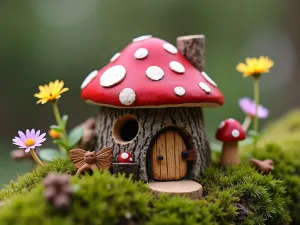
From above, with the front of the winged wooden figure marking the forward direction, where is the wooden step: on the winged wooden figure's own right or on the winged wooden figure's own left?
on the winged wooden figure's own left

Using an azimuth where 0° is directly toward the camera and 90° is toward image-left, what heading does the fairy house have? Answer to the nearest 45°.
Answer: approximately 0°

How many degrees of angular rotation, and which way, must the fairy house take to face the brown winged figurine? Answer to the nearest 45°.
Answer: approximately 90° to its right

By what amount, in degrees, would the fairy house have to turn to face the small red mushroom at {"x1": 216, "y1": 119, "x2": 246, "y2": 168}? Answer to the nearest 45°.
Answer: approximately 135° to its left

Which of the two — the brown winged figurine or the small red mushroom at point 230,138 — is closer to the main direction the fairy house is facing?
the brown winged figurine

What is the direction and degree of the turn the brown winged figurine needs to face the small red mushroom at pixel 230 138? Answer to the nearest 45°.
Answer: approximately 90° to its left

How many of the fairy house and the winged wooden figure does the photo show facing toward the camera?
2
